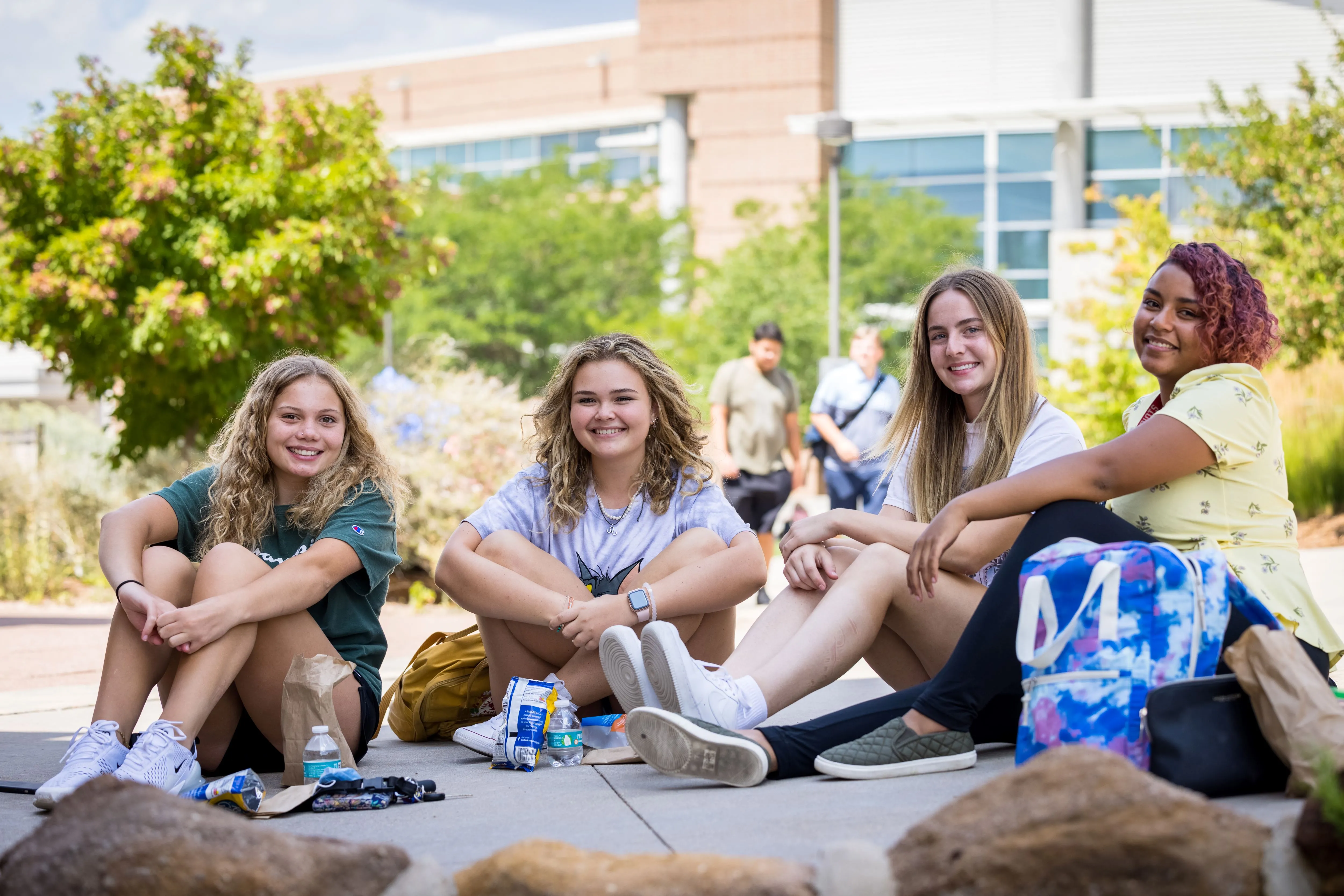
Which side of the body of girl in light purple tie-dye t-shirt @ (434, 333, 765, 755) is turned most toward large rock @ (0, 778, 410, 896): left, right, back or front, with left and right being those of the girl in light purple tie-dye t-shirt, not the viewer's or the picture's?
front

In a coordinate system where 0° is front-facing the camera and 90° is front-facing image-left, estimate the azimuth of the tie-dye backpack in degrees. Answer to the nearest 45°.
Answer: approximately 45°

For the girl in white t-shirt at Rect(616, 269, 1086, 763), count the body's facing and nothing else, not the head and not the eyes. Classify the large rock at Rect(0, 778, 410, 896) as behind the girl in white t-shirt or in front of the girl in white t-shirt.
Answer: in front

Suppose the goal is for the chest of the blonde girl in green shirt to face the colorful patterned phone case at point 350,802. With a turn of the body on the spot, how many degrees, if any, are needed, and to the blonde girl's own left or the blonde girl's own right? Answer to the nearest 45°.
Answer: approximately 45° to the blonde girl's own left

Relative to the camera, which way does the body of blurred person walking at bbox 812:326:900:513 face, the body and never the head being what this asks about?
toward the camera

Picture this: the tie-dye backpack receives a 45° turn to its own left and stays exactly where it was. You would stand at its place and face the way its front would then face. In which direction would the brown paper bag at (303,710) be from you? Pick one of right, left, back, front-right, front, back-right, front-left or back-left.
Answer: right

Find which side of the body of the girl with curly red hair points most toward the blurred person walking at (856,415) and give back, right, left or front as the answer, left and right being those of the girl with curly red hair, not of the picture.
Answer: right

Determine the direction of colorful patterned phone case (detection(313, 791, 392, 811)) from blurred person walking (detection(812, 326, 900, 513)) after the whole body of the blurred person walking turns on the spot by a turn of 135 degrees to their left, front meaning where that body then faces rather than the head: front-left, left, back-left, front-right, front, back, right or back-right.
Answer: back-right

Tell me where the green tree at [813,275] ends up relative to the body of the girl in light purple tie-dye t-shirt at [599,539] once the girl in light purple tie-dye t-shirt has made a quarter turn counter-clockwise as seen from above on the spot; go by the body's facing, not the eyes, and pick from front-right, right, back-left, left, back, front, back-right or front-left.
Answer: left

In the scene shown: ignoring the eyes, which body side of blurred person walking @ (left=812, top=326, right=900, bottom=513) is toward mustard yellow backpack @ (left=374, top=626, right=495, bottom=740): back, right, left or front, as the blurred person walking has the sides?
front

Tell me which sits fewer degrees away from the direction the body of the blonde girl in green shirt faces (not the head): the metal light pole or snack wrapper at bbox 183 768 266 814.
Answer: the snack wrapper

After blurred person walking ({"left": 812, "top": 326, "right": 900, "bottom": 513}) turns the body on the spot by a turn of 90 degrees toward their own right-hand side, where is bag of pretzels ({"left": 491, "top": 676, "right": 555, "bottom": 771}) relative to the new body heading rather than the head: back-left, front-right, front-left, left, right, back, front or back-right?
left

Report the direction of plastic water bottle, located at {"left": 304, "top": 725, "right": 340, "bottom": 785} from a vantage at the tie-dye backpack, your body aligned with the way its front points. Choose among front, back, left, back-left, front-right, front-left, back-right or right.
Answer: front-right

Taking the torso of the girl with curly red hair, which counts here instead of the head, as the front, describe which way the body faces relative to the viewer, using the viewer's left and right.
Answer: facing to the left of the viewer
